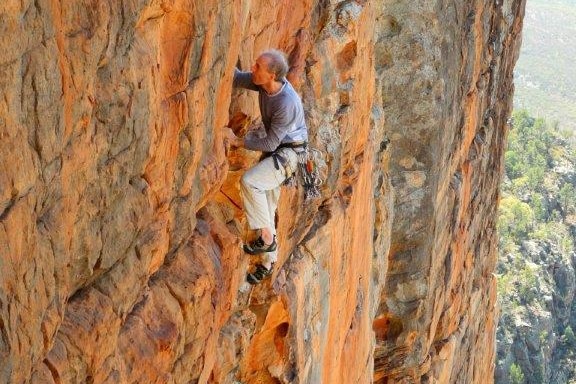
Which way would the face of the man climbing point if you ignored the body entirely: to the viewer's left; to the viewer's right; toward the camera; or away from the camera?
to the viewer's left

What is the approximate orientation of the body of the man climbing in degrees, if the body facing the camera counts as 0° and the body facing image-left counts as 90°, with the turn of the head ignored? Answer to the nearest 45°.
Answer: approximately 90°
